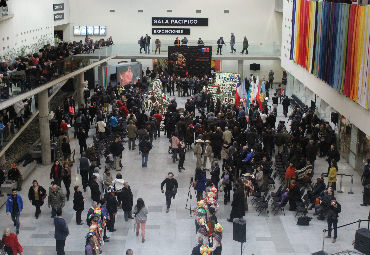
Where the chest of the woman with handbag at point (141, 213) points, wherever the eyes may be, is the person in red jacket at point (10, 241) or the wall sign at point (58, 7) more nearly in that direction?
the wall sign

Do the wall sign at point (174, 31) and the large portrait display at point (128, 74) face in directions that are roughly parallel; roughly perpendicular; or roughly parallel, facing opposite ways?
roughly parallel

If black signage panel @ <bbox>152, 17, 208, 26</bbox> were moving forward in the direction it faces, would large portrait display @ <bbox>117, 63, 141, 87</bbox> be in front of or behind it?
in front

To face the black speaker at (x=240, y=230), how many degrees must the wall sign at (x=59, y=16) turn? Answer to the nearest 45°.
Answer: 0° — it already faces it

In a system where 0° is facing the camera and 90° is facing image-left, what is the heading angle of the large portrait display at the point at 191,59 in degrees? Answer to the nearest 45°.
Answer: approximately 0°

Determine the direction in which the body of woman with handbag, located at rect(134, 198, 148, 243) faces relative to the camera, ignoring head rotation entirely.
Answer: away from the camera

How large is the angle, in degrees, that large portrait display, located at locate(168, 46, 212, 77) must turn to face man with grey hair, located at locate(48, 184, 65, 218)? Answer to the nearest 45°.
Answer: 0° — it already faces them

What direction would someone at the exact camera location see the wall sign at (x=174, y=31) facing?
facing the viewer

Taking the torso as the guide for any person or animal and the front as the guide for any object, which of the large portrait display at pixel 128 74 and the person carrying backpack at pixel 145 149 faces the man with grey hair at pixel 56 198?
the large portrait display

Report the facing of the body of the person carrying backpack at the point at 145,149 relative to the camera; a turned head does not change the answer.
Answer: away from the camera

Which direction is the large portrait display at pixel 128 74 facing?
toward the camera

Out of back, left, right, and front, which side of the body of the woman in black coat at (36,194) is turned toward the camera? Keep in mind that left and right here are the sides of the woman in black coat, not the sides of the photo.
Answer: front

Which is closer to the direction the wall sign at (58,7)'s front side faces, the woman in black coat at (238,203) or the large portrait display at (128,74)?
the woman in black coat

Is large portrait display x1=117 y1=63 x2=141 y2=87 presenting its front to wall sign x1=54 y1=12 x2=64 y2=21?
no

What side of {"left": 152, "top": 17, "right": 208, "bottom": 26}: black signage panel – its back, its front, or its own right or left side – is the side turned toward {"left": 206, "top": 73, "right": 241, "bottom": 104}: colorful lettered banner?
front

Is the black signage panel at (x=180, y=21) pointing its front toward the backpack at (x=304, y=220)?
yes

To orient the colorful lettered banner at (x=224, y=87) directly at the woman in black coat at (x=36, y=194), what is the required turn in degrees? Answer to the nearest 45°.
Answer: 0° — it already faces them

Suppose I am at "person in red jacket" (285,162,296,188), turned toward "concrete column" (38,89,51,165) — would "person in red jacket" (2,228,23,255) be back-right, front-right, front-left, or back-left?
front-left

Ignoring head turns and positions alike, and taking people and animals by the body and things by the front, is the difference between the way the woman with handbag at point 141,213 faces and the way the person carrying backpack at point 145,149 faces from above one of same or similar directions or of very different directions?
same or similar directions

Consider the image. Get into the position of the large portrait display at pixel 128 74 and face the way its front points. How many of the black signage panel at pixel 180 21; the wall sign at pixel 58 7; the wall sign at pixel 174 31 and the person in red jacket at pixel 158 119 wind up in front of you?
1

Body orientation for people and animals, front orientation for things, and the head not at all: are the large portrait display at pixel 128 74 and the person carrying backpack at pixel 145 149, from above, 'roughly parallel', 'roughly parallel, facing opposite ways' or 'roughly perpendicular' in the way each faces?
roughly parallel, facing opposite ways

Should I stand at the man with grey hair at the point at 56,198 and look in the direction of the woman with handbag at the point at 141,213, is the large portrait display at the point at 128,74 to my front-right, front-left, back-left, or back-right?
back-left

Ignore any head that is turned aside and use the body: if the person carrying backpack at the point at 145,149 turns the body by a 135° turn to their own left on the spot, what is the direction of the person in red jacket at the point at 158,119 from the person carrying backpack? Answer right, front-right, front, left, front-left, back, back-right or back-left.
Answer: back-right

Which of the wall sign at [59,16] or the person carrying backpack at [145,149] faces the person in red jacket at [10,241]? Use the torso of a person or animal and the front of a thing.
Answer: the wall sign

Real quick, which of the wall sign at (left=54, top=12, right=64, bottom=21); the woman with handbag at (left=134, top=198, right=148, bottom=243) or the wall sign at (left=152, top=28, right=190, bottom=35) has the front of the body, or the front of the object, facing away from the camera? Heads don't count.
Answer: the woman with handbag
